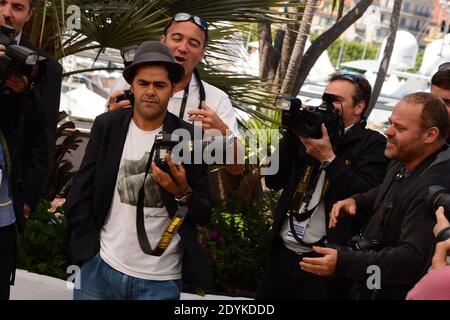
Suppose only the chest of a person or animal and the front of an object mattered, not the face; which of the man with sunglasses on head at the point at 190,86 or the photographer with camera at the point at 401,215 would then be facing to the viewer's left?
the photographer with camera

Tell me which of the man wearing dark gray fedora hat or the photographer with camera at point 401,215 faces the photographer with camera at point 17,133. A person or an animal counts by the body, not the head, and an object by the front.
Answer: the photographer with camera at point 401,215

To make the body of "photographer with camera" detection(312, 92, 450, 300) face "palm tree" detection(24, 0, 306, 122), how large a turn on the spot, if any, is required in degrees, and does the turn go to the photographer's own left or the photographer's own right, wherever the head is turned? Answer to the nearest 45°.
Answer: approximately 45° to the photographer's own right

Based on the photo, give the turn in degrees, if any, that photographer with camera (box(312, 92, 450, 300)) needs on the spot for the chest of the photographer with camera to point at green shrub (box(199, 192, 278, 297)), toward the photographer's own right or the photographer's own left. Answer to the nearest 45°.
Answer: approximately 45° to the photographer's own right

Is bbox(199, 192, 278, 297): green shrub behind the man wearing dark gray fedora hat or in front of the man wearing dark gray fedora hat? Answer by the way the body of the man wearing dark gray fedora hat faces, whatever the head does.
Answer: behind

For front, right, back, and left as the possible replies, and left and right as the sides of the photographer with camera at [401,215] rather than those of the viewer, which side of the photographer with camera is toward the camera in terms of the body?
left

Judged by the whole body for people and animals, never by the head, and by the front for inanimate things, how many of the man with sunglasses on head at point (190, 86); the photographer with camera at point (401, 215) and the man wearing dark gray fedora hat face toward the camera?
2

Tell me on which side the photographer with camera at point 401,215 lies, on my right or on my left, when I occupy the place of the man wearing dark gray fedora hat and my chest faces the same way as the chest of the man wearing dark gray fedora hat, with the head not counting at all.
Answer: on my left

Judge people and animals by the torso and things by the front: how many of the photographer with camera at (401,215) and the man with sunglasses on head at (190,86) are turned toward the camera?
1

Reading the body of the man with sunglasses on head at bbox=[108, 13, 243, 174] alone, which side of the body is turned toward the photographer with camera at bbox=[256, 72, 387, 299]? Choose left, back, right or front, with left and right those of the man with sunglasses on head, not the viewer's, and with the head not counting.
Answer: left

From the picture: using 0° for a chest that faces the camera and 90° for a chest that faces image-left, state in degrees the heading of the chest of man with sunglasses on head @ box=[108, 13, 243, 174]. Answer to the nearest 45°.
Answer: approximately 0°
